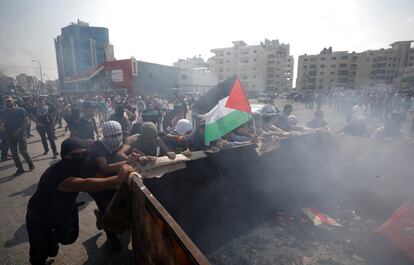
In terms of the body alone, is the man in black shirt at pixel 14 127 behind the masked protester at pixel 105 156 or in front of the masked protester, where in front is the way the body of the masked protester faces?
behind

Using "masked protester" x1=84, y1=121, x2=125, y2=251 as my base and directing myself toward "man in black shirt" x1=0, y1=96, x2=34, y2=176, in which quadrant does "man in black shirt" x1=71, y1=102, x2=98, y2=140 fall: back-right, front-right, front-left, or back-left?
front-right

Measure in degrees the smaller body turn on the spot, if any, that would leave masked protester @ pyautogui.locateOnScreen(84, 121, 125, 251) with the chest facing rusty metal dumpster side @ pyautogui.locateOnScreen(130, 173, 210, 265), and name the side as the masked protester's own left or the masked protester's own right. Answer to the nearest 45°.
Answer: approximately 45° to the masked protester's own right

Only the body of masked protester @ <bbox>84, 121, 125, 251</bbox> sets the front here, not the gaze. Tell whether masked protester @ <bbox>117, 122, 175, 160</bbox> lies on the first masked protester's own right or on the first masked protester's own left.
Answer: on the first masked protester's own left

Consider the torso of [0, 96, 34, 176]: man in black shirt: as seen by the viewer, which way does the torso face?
toward the camera

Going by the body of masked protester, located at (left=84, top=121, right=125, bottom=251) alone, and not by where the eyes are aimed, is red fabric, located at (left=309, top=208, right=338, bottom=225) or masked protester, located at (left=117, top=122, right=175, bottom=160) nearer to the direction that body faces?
the red fabric

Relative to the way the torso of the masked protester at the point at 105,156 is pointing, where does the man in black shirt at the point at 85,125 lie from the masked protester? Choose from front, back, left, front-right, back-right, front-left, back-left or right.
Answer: back-left

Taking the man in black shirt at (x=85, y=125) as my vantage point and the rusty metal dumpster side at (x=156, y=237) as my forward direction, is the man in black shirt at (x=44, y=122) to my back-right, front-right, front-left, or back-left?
back-right

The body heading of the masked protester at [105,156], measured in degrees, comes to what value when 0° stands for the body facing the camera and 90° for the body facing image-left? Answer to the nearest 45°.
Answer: approximately 315°
